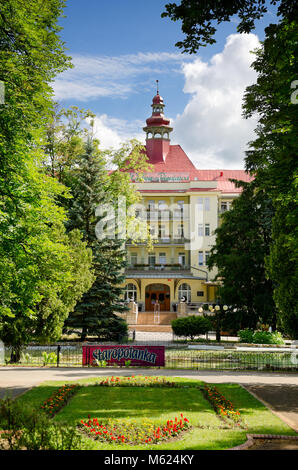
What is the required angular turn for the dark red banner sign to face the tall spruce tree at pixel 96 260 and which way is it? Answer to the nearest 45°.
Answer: approximately 180°

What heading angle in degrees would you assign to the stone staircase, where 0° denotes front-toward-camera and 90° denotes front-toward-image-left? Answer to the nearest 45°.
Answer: approximately 0°

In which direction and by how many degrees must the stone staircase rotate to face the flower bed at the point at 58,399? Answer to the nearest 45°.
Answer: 0° — it already faces it

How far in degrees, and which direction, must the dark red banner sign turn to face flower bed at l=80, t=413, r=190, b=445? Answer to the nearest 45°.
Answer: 0° — it already faces it

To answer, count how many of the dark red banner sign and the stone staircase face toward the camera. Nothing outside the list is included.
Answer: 2

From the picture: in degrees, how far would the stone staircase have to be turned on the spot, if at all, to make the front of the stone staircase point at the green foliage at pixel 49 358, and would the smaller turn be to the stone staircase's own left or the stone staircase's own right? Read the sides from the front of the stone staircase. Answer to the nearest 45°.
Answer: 0° — it already faces it

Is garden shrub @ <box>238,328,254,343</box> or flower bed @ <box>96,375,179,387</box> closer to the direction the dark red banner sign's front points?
the flower bed

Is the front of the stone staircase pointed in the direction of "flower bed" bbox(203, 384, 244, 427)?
yes

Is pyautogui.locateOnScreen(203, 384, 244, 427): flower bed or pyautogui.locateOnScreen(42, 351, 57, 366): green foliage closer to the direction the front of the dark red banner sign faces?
the flower bed
